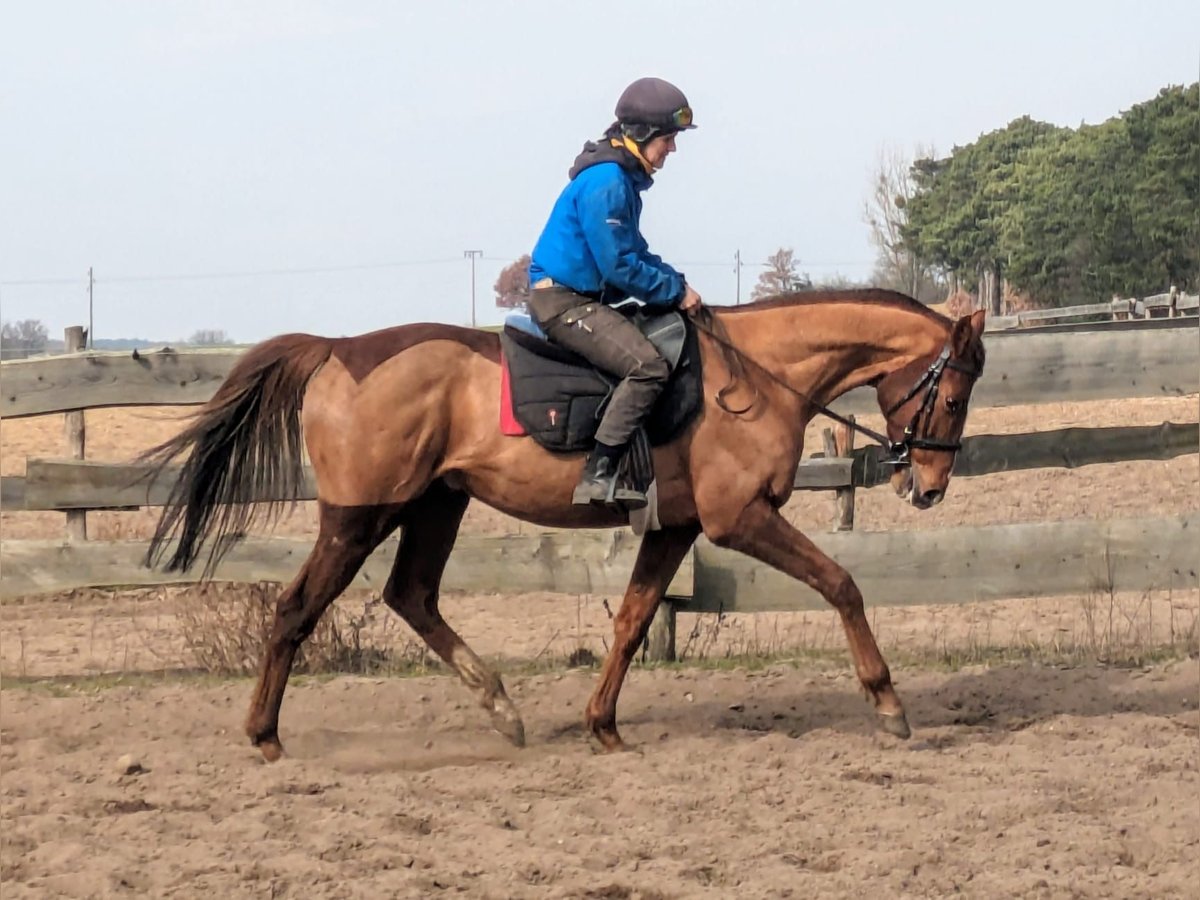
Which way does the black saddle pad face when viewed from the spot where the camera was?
facing to the right of the viewer

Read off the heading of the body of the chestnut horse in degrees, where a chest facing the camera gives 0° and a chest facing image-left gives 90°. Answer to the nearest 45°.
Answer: approximately 270°

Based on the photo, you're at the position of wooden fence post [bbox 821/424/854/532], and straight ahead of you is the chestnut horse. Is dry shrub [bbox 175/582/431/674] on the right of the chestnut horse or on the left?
right

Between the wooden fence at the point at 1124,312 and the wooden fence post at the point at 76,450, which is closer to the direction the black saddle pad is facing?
the wooden fence

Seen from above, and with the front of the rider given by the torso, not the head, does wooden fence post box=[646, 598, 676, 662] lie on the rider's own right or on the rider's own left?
on the rider's own left

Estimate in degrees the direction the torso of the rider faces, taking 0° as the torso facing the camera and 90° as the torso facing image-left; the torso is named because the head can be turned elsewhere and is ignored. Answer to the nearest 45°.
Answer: approximately 270°

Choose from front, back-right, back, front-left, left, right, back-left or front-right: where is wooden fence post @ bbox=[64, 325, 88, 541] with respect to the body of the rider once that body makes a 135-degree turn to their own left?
front

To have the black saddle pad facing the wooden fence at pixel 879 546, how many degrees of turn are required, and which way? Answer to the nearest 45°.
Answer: approximately 45° to its left

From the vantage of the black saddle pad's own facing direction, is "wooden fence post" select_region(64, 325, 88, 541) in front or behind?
behind

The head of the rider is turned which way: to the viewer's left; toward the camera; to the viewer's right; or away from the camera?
to the viewer's right

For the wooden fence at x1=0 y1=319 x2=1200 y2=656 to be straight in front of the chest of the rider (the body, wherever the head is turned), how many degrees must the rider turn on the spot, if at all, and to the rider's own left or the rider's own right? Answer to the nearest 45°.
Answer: approximately 45° to the rider's own left

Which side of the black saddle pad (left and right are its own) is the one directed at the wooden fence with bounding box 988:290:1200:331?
left
